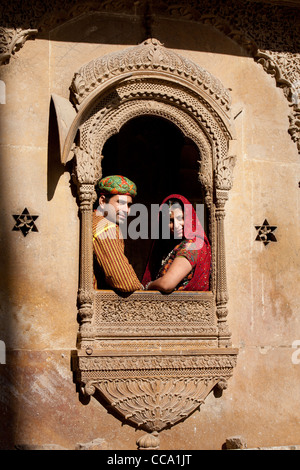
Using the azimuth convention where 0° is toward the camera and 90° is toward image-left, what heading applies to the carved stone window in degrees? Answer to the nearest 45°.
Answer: approximately 0°

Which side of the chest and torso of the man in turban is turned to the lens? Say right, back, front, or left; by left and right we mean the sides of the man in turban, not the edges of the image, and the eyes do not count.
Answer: right
